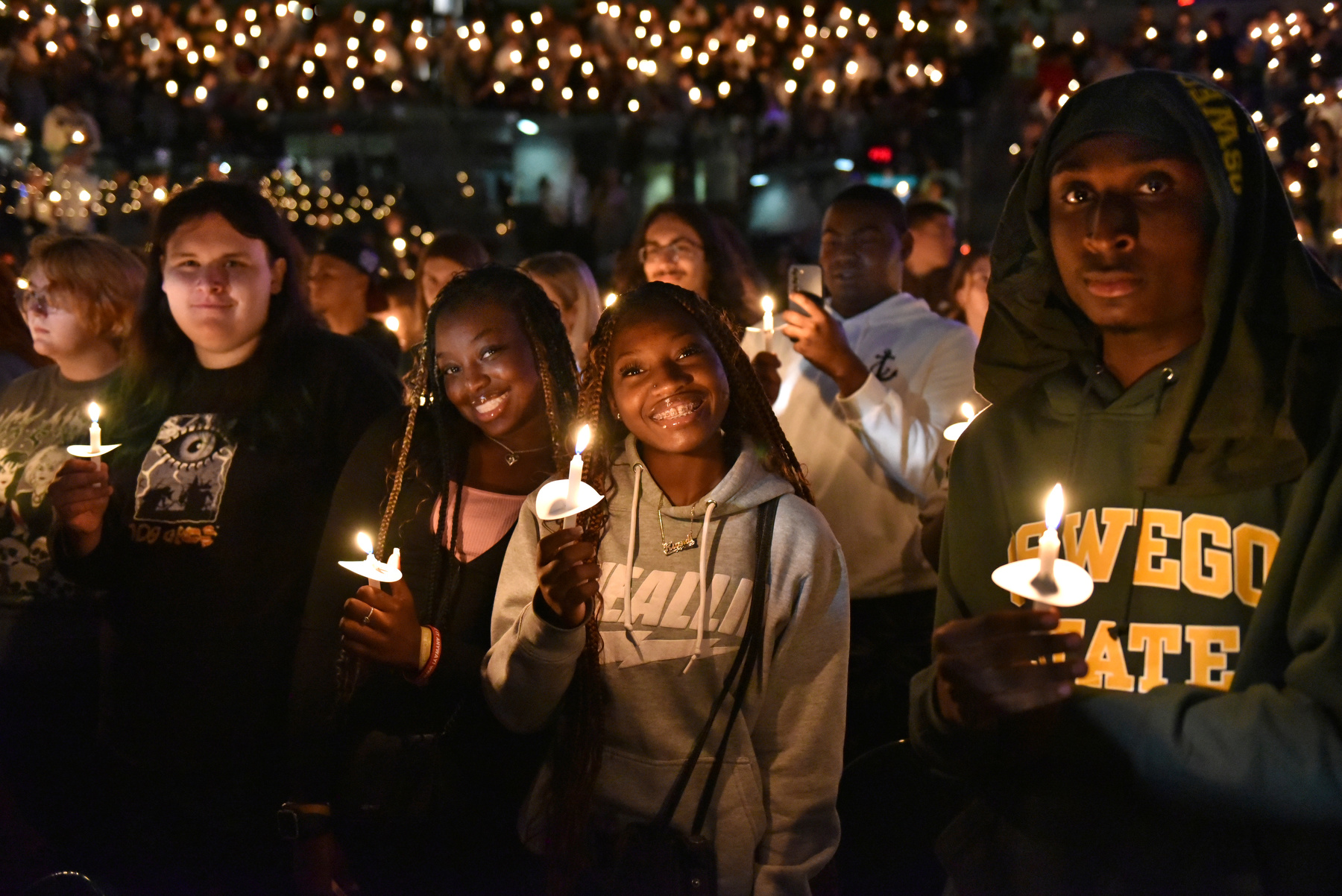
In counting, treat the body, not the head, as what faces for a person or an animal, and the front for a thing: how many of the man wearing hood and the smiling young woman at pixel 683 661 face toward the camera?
2

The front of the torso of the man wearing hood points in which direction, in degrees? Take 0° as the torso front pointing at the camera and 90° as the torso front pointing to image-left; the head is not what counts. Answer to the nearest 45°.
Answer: approximately 0°

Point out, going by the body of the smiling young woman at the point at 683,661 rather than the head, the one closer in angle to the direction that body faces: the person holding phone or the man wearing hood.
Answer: the man wearing hood

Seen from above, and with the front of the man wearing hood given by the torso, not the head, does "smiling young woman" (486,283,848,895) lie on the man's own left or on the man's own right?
on the man's own right

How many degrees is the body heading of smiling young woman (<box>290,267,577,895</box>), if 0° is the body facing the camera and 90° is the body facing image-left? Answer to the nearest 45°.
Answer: approximately 0°

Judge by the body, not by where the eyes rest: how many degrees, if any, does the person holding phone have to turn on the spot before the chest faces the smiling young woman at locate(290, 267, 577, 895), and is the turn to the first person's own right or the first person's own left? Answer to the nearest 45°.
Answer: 0° — they already face them

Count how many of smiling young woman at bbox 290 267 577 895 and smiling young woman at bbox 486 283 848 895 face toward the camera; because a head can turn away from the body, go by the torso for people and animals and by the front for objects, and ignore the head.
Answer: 2

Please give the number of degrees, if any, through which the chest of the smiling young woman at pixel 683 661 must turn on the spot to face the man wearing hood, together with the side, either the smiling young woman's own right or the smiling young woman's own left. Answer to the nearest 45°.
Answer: approximately 45° to the smiling young woman's own left
